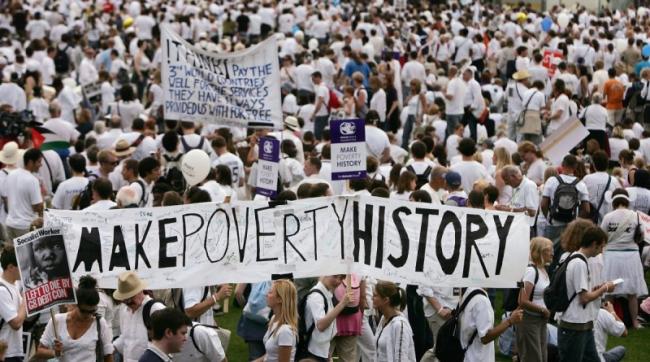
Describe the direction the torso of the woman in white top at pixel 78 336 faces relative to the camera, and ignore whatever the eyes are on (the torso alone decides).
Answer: toward the camera

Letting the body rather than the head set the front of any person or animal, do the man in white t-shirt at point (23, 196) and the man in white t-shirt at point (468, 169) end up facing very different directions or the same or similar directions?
same or similar directions

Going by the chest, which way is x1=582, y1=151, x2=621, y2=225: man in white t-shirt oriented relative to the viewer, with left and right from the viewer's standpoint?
facing away from the viewer
